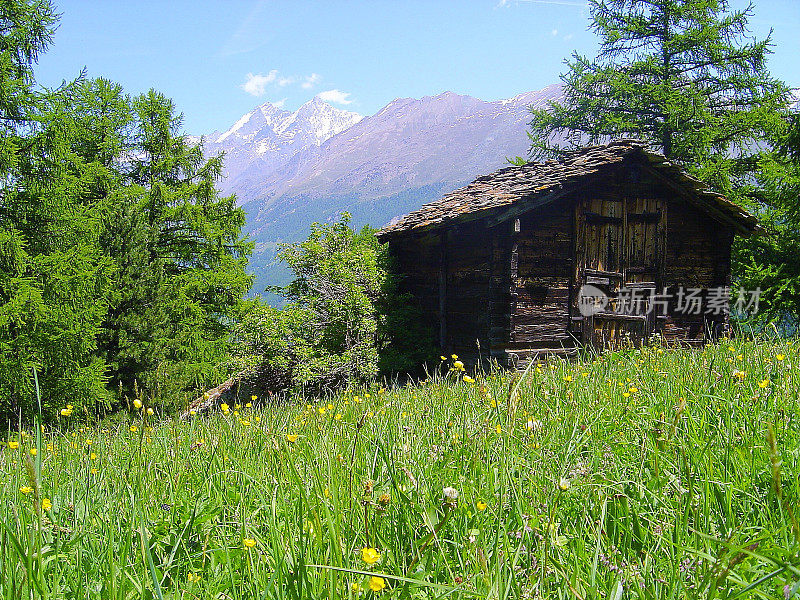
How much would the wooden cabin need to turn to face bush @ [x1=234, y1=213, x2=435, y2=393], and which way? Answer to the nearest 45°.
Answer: approximately 135° to its right

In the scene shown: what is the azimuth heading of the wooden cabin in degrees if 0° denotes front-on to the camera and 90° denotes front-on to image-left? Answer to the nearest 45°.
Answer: approximately 315°

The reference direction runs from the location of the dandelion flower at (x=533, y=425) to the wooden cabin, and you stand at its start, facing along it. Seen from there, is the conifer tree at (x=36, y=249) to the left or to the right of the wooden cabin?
left

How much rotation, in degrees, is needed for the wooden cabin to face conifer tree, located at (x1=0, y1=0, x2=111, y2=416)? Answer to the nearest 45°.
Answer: approximately 135° to its right

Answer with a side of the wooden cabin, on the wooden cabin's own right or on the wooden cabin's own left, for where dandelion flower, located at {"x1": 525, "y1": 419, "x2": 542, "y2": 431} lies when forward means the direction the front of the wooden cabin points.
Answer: on the wooden cabin's own right

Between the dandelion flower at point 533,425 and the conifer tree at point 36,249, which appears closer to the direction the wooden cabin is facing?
the dandelion flower

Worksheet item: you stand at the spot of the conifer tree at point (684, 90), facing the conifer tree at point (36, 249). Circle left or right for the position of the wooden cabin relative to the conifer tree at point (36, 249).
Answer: left

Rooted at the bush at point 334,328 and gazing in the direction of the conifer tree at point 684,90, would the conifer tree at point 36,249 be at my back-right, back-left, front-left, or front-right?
back-left
